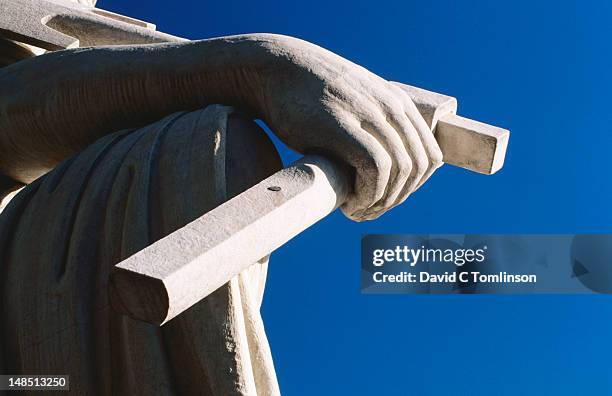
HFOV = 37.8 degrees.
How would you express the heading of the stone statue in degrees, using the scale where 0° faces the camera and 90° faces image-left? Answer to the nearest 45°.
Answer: approximately 270°
